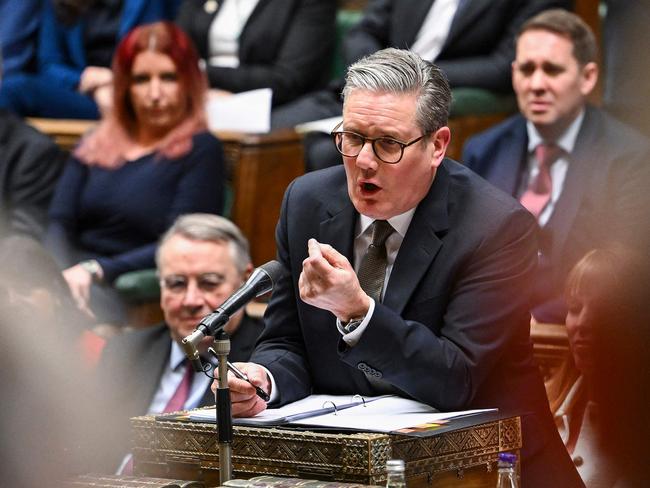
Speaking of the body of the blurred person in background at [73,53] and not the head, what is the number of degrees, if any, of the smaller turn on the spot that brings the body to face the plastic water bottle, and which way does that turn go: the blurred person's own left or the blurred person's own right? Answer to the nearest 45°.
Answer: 0° — they already face it

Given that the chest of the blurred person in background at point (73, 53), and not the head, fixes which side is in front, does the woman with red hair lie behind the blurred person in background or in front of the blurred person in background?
in front

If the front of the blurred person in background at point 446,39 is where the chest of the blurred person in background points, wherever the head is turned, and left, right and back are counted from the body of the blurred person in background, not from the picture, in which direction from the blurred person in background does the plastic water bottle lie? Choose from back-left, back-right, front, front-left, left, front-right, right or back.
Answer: front-left

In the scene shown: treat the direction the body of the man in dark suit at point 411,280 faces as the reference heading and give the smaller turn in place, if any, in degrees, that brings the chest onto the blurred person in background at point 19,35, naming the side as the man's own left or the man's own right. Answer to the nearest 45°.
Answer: approximately 90° to the man's own right

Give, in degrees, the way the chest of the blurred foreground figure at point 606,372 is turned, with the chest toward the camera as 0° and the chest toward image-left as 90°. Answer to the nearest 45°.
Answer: approximately 45°

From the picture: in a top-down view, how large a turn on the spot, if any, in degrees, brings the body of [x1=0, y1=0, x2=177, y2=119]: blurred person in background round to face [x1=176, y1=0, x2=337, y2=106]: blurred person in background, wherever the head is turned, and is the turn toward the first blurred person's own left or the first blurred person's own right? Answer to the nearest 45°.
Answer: approximately 45° to the first blurred person's own left

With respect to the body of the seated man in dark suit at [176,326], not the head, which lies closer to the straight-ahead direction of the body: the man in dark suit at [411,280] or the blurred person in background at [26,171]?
the man in dark suit

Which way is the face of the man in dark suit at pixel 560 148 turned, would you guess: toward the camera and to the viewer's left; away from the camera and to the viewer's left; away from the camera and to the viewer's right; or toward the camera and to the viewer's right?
toward the camera and to the viewer's left

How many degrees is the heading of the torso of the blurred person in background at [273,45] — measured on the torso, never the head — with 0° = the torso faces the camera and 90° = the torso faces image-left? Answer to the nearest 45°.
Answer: approximately 45°

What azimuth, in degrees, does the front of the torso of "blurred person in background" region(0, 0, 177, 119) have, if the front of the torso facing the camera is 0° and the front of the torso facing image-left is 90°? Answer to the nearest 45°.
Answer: approximately 0°
